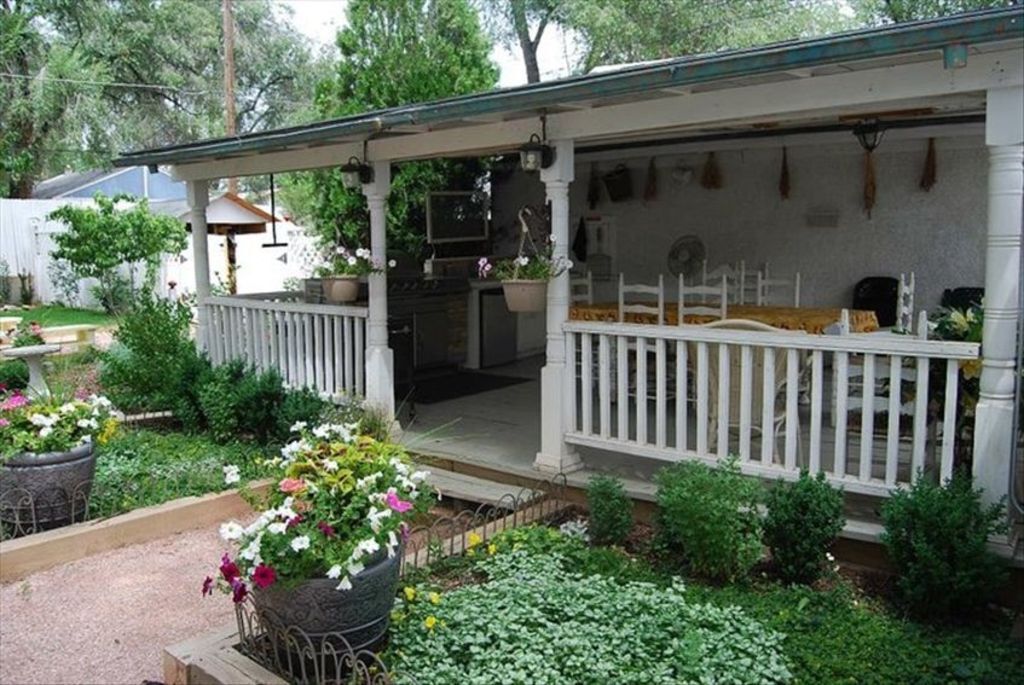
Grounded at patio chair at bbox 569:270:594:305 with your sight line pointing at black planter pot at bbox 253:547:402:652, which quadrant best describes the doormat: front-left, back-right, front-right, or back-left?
front-right

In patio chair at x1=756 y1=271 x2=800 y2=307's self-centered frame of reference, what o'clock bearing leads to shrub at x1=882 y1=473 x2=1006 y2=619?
The shrub is roughly at 10 o'clock from the patio chair.

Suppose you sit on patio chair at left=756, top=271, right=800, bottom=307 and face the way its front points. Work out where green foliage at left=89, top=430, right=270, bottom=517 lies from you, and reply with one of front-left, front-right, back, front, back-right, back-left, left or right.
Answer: front

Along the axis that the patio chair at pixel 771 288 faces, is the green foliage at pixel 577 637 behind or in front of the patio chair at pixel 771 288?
in front

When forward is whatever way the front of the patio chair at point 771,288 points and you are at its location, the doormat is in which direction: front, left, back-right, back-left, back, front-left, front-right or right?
front-right

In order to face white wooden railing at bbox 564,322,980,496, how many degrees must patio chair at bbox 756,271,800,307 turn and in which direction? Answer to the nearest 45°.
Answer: approximately 45° to its left

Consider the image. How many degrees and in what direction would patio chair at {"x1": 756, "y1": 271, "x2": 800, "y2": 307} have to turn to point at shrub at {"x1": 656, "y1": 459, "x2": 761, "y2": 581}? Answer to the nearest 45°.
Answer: approximately 45° to its left

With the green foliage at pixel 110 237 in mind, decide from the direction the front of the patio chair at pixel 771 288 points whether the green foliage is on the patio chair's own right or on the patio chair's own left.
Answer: on the patio chair's own right

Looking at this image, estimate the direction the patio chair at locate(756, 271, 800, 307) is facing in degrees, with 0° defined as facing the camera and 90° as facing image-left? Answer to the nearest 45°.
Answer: approximately 45°

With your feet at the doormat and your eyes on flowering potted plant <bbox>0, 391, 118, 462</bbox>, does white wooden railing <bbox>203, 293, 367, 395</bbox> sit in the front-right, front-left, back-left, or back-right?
front-right

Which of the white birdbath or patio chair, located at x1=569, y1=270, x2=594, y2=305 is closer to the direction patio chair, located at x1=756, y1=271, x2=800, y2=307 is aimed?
the white birdbath

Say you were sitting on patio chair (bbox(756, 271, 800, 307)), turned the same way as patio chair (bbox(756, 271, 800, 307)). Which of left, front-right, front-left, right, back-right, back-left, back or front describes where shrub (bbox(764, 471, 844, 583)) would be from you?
front-left

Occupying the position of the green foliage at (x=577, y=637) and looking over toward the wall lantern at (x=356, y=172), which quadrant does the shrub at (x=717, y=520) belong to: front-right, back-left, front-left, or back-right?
front-right
